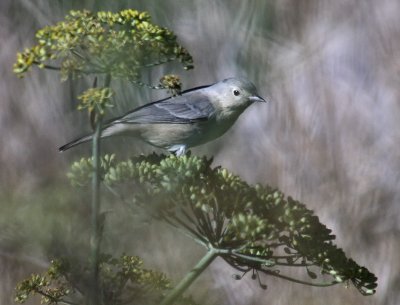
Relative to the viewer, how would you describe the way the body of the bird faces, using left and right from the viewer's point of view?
facing to the right of the viewer
